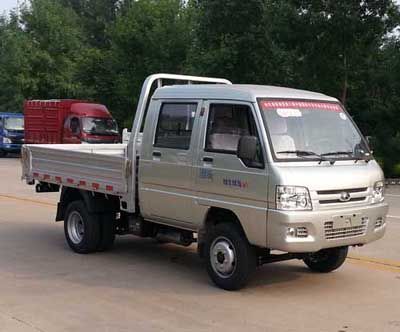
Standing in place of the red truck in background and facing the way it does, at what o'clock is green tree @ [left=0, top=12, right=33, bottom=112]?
The green tree is roughly at 7 o'clock from the red truck in background.

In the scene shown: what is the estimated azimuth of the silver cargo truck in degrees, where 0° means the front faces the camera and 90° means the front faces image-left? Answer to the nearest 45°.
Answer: approximately 315°

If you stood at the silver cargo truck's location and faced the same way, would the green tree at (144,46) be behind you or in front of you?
behind

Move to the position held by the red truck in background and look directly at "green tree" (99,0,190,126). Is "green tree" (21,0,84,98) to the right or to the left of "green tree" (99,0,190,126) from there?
left

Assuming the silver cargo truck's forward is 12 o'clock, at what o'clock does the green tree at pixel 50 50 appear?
The green tree is roughly at 7 o'clock from the silver cargo truck.

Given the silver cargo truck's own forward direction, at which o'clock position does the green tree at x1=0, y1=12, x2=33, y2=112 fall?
The green tree is roughly at 7 o'clock from the silver cargo truck.

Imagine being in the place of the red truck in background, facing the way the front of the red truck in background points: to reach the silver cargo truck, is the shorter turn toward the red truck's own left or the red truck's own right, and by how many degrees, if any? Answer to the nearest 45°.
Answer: approximately 45° to the red truck's own right

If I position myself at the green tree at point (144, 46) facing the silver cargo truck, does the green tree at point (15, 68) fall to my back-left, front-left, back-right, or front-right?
back-right

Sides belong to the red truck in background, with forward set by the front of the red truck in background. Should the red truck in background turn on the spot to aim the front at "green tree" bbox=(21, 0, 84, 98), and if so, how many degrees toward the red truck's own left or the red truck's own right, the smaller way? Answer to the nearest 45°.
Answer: approximately 135° to the red truck's own left

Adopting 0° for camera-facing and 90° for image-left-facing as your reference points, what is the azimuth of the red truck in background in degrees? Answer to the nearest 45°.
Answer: approximately 315°
